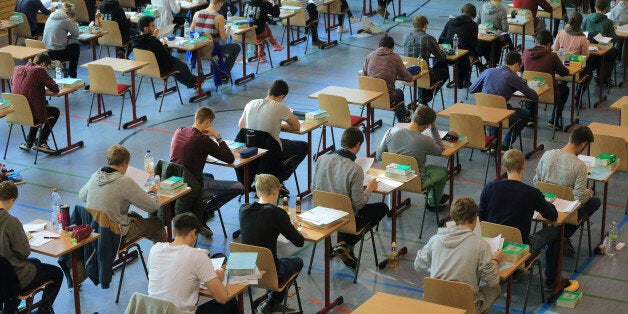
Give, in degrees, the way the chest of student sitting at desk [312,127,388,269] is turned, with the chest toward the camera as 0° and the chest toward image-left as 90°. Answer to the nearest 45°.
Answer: approximately 225°

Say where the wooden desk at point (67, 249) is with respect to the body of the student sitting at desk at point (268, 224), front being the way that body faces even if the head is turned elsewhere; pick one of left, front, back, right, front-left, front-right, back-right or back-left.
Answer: back-left

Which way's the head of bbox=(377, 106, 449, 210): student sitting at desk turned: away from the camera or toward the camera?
away from the camera

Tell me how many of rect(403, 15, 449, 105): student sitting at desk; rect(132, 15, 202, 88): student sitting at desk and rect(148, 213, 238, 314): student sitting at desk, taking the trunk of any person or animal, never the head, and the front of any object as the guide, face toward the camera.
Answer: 0

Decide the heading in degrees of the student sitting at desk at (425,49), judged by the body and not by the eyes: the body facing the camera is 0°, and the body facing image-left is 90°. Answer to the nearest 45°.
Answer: approximately 225°

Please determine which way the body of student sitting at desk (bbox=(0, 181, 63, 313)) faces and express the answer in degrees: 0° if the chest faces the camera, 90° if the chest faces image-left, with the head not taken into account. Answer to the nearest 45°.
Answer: approximately 225°

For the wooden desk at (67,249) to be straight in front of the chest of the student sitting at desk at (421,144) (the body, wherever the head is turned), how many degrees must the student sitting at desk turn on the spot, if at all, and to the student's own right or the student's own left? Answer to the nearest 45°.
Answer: approximately 180°

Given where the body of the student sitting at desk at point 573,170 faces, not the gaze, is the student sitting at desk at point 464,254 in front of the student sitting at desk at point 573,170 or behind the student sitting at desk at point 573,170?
behind

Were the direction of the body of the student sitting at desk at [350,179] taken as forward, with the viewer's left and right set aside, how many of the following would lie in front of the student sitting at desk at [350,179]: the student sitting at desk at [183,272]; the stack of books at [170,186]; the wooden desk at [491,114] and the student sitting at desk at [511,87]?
2

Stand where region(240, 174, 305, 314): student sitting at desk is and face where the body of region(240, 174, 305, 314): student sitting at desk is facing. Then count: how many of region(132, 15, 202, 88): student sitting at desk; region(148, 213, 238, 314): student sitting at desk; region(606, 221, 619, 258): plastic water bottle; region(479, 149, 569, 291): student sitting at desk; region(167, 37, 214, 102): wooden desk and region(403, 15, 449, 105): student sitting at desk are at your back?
1

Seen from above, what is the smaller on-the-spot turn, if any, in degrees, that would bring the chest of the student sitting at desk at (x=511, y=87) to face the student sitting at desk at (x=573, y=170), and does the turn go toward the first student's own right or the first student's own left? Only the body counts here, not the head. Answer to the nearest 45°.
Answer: approximately 135° to the first student's own right

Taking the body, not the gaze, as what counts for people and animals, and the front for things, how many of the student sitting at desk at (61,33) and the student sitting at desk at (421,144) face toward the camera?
0

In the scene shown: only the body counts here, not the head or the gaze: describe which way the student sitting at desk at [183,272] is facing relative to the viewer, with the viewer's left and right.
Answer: facing away from the viewer and to the right of the viewer

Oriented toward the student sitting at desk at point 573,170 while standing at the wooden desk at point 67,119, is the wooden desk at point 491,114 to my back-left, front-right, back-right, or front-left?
front-left

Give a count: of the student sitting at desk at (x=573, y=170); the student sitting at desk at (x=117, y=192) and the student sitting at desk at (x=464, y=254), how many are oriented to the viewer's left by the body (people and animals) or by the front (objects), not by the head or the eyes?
0

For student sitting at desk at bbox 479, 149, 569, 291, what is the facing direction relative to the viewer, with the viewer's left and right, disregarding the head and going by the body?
facing away from the viewer and to the right of the viewer

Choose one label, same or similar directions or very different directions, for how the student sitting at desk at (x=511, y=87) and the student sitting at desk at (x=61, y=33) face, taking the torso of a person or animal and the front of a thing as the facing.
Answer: same or similar directions

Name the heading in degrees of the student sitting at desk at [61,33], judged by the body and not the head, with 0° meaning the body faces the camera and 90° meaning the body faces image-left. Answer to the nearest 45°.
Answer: approximately 225°
